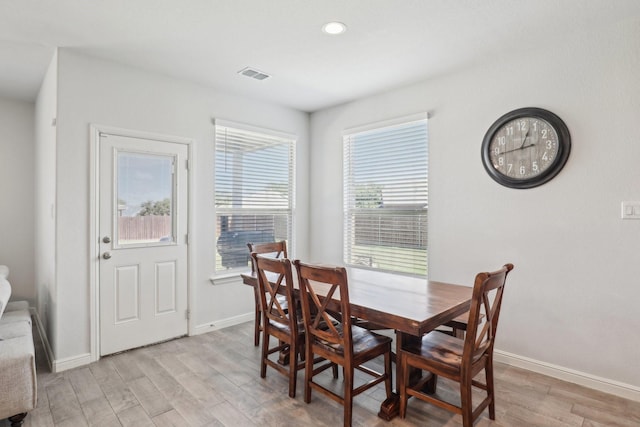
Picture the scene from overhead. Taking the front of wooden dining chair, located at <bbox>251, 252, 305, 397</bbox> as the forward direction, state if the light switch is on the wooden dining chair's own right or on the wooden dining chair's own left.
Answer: on the wooden dining chair's own right

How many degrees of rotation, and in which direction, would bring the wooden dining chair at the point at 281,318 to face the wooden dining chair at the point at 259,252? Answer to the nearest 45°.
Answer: approximately 45° to its left

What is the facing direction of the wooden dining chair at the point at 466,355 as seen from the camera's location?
facing away from the viewer and to the left of the viewer

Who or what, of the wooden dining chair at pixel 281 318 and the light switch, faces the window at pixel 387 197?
the wooden dining chair

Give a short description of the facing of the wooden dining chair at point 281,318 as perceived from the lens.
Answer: facing away from the viewer and to the right of the viewer

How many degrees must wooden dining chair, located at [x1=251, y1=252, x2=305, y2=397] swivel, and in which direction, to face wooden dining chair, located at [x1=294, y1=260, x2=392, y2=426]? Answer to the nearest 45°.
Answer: approximately 90° to its right

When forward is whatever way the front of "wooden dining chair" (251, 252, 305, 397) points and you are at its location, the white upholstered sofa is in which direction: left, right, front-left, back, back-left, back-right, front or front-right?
back-left
